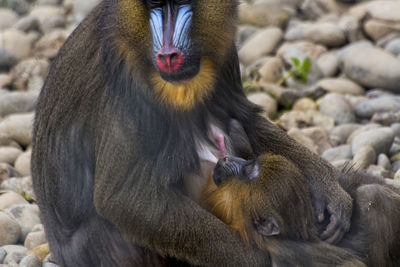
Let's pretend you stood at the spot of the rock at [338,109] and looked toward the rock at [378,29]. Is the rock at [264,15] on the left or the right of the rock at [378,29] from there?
left

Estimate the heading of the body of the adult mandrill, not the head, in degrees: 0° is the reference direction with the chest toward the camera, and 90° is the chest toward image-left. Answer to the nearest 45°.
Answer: approximately 315°

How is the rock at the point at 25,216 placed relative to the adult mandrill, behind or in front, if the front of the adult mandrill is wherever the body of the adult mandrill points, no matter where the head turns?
behind

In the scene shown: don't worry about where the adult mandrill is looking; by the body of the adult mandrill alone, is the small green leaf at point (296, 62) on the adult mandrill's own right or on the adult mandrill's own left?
on the adult mandrill's own left

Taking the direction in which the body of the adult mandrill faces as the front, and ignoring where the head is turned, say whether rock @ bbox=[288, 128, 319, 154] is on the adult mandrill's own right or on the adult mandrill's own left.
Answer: on the adult mandrill's own left

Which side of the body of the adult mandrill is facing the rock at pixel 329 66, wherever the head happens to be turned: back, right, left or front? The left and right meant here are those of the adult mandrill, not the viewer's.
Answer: left

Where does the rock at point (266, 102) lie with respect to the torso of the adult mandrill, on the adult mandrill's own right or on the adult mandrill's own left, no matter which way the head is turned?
on the adult mandrill's own left

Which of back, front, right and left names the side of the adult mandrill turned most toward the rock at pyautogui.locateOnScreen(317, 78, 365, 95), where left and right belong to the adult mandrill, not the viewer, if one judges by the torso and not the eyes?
left

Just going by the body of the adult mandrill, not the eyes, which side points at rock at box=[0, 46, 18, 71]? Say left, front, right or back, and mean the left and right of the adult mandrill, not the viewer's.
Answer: back
